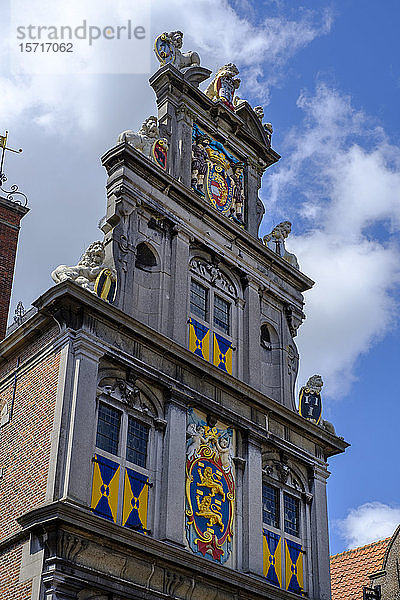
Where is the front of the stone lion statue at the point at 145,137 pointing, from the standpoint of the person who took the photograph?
facing the viewer and to the right of the viewer
